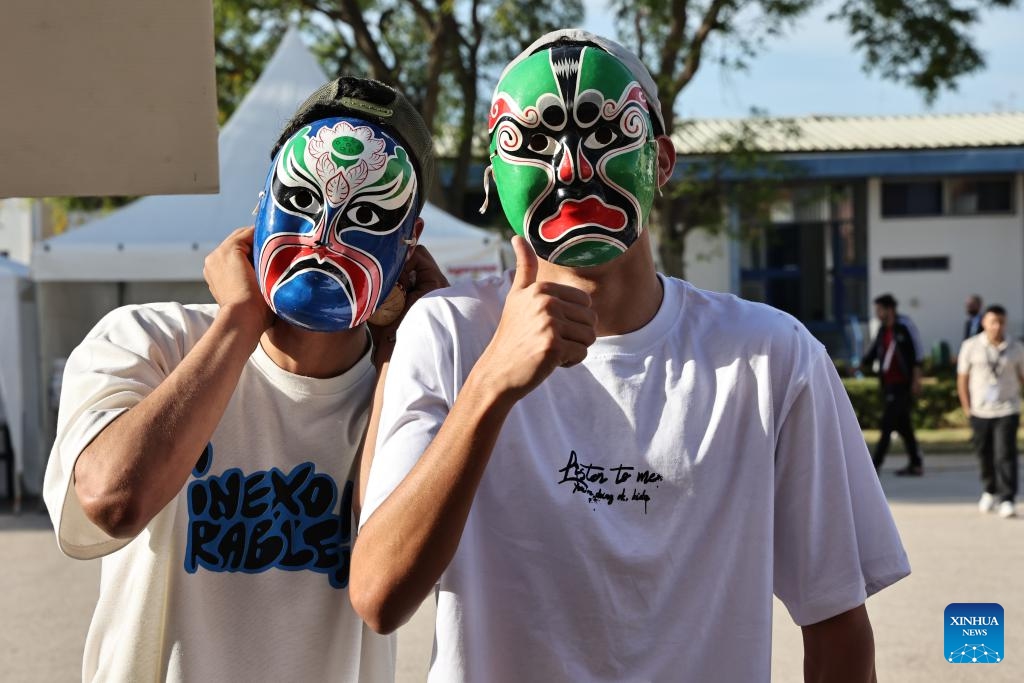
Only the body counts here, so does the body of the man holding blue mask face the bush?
no

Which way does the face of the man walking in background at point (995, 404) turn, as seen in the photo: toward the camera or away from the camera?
toward the camera

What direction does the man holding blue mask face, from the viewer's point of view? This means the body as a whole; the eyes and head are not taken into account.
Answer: toward the camera

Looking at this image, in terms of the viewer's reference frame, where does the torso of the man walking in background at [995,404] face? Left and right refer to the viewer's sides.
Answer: facing the viewer

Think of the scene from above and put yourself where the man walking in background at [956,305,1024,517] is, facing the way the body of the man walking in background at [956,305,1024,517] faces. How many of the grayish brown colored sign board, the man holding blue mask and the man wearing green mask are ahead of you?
3

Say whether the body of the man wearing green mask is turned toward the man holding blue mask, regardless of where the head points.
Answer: no

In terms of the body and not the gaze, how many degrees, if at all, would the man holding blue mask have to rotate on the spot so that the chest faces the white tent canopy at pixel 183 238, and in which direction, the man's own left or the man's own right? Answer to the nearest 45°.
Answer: approximately 180°

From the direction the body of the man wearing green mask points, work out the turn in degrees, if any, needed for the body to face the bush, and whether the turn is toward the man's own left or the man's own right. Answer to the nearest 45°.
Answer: approximately 180°

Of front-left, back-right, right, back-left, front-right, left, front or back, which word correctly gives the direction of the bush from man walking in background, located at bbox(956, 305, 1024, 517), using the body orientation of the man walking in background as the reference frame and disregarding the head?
back

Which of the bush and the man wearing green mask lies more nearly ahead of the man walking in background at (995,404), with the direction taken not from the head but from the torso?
the man wearing green mask

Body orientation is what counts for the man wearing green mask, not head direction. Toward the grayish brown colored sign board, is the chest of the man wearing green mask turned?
no

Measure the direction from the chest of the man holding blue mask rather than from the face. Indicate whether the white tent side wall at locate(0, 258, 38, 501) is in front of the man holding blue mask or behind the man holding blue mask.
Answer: behind

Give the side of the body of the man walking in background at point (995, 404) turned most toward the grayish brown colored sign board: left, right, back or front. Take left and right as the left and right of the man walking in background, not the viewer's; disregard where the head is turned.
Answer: front

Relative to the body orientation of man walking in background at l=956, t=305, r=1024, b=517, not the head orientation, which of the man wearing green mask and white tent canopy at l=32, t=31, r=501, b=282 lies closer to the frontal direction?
the man wearing green mask

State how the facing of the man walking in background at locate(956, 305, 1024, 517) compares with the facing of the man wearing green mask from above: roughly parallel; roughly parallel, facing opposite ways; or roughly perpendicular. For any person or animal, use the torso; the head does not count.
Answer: roughly parallel

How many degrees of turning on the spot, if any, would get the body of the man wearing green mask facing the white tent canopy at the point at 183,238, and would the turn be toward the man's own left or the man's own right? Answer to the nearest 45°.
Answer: approximately 135° to the man's own right

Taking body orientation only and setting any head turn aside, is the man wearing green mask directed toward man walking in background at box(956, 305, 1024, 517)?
no

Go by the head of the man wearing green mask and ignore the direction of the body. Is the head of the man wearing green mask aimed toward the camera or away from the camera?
toward the camera
